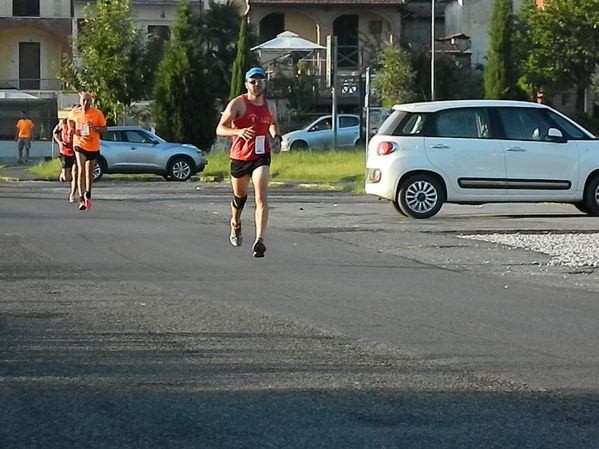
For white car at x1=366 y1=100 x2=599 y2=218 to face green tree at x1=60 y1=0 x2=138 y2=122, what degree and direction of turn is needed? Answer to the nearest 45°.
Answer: approximately 135° to its left

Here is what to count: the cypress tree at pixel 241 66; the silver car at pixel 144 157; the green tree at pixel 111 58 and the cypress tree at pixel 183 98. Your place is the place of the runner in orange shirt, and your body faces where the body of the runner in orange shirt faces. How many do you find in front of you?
0

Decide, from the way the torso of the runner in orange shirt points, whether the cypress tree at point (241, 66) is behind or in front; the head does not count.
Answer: behind

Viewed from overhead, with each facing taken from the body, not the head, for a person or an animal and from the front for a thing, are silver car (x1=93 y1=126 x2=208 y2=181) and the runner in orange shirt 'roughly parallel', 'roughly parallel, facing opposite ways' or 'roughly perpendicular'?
roughly perpendicular

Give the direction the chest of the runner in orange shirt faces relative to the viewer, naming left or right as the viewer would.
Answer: facing the viewer

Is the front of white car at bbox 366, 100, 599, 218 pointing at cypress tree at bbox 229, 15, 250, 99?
no

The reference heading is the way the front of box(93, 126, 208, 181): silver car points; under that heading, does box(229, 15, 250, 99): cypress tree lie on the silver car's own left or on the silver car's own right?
on the silver car's own left

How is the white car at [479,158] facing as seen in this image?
to the viewer's right

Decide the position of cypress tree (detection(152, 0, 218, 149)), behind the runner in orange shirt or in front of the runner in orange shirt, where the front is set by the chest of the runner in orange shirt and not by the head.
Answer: behind

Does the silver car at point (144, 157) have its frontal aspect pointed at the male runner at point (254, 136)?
no

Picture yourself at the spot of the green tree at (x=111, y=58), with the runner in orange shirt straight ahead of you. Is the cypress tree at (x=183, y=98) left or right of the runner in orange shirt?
left

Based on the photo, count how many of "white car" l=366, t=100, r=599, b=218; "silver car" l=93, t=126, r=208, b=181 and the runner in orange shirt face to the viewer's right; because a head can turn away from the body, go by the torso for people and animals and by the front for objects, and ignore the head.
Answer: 2

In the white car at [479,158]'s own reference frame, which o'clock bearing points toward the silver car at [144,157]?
the silver car at [144,157] is roughly at 8 o'clock from the white car at [479,158].

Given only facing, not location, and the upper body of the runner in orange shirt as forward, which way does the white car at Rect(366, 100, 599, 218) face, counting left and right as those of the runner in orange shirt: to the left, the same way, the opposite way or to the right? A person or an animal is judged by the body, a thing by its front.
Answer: to the left

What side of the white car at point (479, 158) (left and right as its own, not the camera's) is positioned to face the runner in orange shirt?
back

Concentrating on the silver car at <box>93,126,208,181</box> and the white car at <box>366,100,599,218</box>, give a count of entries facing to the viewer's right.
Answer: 2
